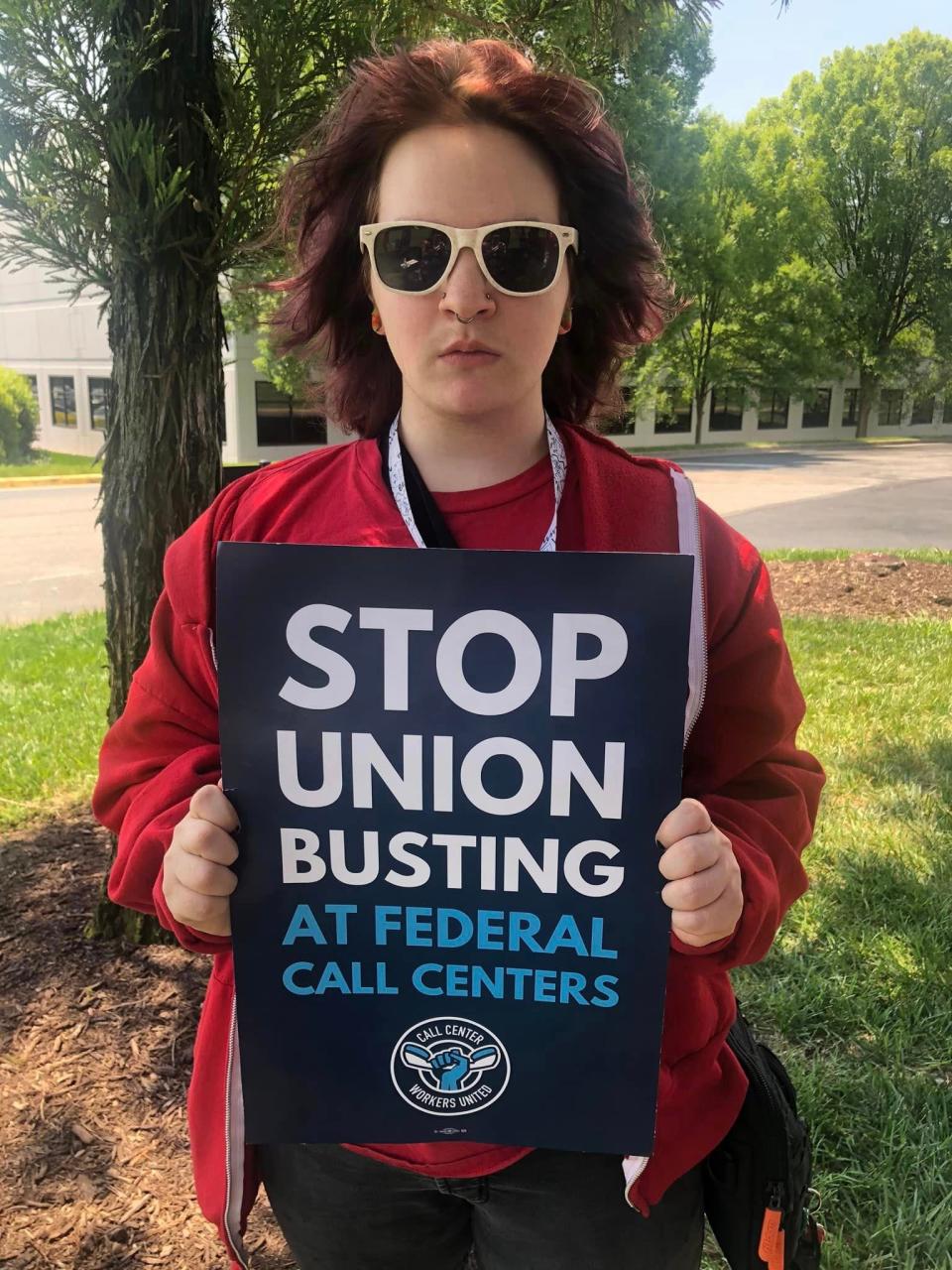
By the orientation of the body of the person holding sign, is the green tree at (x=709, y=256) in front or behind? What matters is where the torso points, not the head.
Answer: behind

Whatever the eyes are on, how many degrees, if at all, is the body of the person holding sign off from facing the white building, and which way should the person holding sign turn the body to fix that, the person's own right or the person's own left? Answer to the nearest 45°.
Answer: approximately 180°

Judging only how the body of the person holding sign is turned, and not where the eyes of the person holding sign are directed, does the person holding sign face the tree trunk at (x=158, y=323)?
no

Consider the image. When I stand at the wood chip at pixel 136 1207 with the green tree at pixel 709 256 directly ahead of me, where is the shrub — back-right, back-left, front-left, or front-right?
front-left

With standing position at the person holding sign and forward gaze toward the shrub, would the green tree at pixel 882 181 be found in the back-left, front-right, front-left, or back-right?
front-right

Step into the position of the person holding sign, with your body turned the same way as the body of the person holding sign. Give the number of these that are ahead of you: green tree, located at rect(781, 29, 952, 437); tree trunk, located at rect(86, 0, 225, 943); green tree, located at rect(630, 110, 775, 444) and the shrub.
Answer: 0

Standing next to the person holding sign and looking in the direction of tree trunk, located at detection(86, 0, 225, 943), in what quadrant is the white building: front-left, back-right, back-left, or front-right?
front-right

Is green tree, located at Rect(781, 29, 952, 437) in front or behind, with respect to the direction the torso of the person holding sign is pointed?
behind

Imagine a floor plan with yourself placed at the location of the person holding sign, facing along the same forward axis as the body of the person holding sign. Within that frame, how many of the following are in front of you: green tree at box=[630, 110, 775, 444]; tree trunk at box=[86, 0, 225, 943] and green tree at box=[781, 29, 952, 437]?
0

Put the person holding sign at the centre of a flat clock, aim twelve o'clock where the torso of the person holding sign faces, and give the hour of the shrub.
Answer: The shrub is roughly at 5 o'clock from the person holding sign.

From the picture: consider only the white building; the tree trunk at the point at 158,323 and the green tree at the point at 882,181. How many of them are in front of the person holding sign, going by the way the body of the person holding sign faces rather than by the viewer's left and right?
0

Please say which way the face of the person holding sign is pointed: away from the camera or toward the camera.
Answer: toward the camera

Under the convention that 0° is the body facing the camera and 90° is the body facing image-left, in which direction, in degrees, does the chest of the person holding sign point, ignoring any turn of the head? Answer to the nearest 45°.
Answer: approximately 0°
